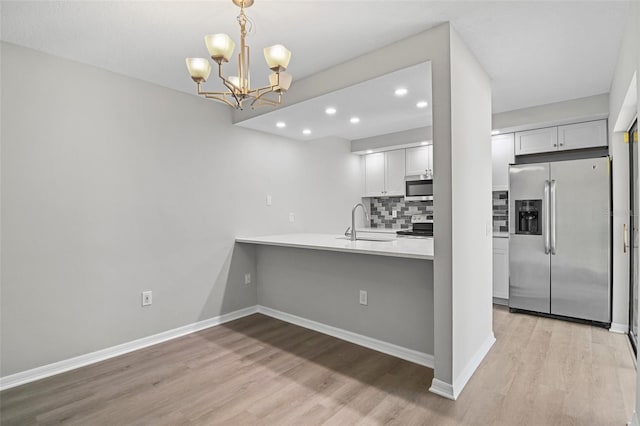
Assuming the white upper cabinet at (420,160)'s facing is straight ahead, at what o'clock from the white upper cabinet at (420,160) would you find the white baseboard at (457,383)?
The white baseboard is roughly at 12 o'clock from the white upper cabinet.

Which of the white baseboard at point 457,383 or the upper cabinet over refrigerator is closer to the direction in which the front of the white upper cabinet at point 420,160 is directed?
the white baseboard

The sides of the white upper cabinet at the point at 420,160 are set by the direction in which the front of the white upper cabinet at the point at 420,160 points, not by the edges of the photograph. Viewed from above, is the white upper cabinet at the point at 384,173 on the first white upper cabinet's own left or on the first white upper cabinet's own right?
on the first white upper cabinet's own right

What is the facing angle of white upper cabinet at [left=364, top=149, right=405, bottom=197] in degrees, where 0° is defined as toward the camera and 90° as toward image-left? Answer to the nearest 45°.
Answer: approximately 45°

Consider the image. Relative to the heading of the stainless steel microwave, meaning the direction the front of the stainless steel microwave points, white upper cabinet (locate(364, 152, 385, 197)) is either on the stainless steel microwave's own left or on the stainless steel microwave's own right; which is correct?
on the stainless steel microwave's own right

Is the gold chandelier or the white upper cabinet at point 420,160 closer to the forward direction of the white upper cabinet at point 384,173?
the gold chandelier
